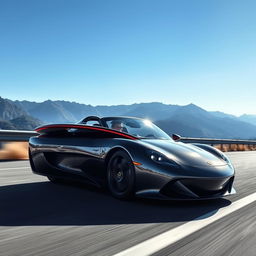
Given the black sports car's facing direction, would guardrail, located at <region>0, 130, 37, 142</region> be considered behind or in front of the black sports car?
behind

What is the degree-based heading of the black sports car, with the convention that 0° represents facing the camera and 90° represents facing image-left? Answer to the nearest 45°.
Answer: approximately 315°
